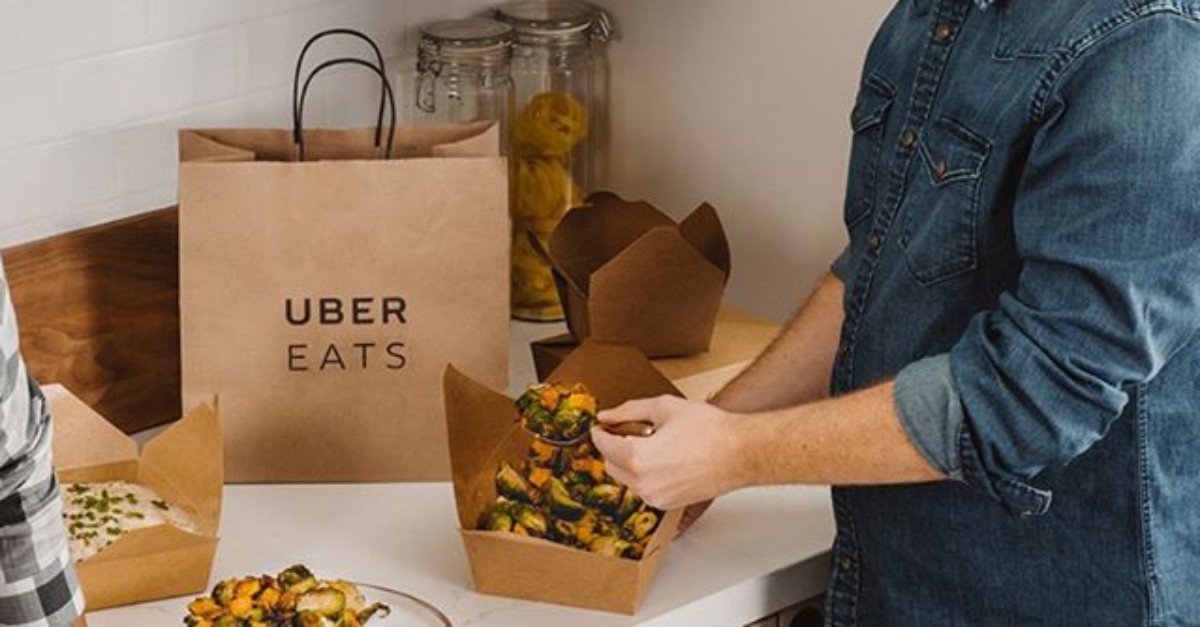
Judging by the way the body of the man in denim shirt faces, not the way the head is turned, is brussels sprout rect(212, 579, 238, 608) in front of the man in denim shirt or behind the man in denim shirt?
in front

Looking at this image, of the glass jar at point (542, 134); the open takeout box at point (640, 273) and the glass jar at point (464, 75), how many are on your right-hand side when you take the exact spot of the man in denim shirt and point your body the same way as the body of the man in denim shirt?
3

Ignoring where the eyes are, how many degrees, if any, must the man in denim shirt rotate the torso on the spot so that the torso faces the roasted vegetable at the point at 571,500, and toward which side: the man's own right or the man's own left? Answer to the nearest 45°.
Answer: approximately 45° to the man's own right

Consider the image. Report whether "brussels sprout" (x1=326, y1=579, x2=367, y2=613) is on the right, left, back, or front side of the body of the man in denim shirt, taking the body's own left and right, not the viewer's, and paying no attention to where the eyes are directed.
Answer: front

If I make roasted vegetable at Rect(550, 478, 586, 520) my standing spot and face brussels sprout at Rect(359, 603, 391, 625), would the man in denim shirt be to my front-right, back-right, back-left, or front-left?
back-left

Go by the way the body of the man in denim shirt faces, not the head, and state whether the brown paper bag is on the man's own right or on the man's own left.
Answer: on the man's own right

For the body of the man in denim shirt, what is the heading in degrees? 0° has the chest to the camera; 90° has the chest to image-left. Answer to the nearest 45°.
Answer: approximately 45°

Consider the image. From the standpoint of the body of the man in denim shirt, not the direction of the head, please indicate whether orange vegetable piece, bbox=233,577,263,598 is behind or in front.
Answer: in front

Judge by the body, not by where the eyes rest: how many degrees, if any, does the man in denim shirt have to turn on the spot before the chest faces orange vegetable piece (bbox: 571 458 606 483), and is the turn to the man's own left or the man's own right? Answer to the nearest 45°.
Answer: approximately 45° to the man's own right
